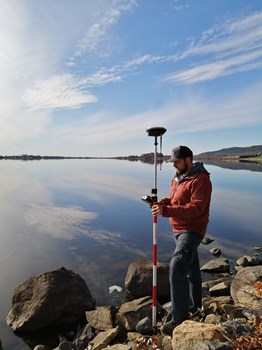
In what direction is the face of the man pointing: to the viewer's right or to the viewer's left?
to the viewer's left

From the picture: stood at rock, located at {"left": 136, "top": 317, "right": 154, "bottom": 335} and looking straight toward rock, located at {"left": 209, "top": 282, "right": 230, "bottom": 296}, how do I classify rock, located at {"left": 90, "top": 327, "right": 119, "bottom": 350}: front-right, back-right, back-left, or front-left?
back-left

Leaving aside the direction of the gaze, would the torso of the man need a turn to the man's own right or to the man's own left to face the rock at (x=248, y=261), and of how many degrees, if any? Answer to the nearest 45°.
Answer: approximately 135° to the man's own right

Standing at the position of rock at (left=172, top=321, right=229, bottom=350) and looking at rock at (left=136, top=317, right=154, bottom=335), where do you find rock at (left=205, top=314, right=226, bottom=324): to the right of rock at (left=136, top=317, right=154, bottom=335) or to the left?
right

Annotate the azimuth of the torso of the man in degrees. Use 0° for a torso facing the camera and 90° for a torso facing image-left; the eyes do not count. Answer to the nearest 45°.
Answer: approximately 45°

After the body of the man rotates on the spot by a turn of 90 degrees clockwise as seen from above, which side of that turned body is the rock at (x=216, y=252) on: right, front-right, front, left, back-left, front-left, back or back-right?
front-right

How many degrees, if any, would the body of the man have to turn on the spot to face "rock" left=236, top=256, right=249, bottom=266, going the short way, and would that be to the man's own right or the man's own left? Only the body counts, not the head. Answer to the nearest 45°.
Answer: approximately 135° to the man's own right
